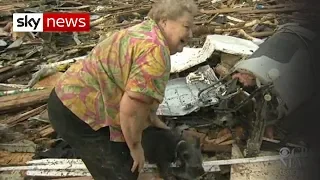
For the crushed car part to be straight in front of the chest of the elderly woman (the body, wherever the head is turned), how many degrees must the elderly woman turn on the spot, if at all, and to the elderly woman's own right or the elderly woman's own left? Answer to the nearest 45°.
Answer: approximately 45° to the elderly woman's own left

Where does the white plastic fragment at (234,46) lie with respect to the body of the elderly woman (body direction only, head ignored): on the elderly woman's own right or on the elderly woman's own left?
on the elderly woman's own left

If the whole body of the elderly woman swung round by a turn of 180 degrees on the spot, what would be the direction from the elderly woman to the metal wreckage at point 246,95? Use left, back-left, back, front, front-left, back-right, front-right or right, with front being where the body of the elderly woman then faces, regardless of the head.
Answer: back-right

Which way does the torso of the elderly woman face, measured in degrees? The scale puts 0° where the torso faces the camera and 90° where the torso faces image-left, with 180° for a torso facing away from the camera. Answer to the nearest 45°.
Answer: approximately 270°

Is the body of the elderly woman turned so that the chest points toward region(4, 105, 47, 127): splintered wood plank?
no

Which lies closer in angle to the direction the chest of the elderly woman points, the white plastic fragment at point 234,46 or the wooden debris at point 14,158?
the white plastic fragment

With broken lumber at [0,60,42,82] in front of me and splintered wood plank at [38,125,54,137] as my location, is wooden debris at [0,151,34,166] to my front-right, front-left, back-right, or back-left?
back-left

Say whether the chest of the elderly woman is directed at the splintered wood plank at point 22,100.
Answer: no
